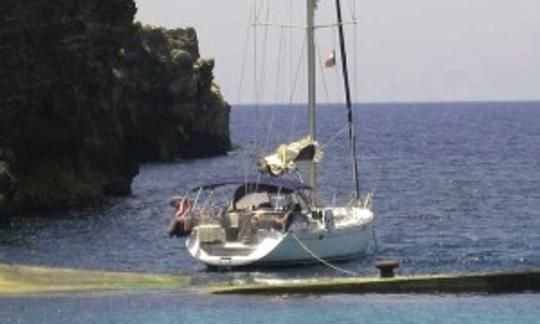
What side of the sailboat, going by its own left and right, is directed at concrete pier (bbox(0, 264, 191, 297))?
back

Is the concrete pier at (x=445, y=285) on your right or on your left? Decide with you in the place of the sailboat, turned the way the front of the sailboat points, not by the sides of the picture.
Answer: on your right

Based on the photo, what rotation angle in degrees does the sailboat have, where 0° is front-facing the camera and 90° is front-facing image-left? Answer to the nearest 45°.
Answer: approximately 225°
